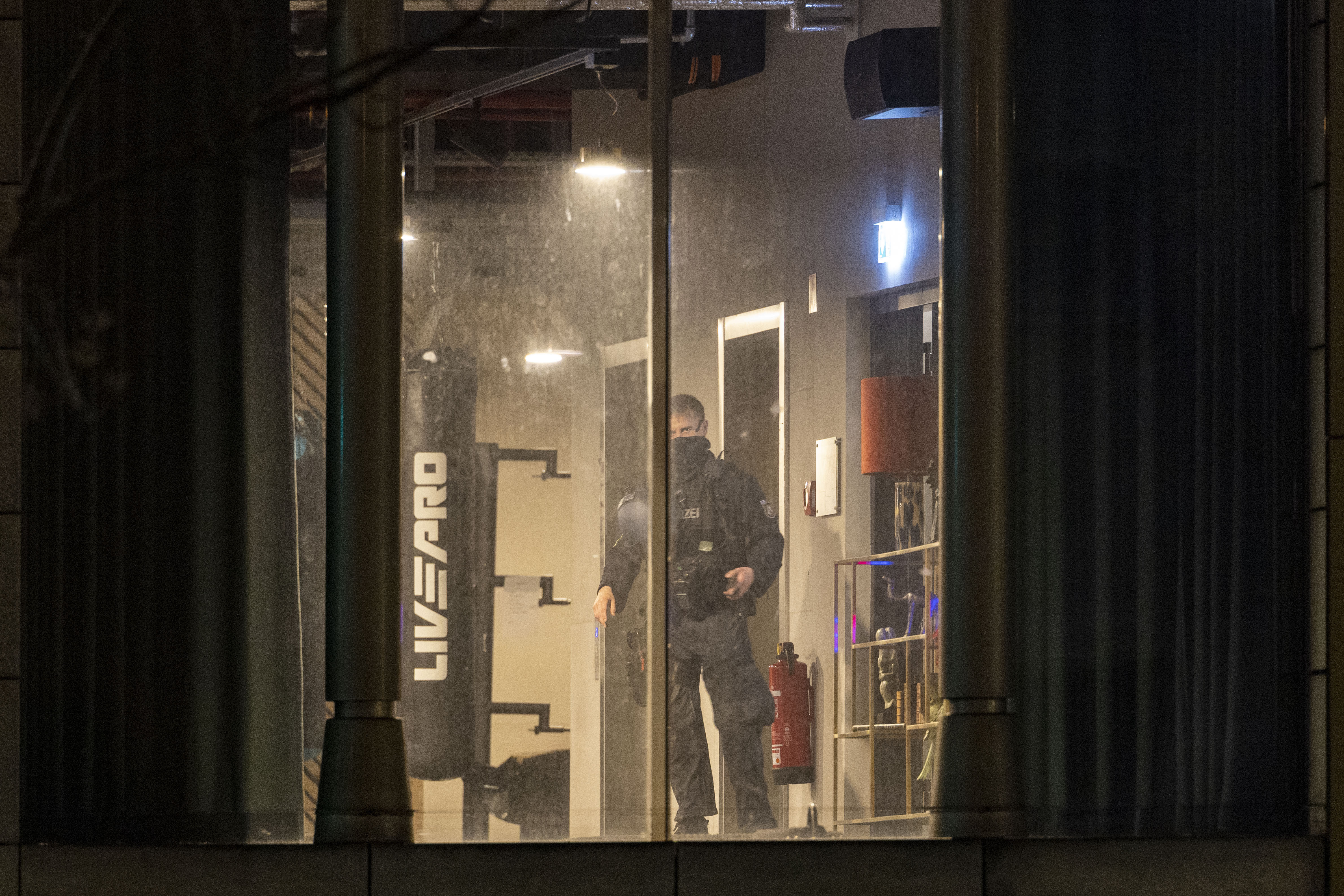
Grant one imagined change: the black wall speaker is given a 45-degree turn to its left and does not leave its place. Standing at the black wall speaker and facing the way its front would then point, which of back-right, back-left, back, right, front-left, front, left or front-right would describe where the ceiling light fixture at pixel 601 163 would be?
right

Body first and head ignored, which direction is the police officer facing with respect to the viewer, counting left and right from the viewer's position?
facing the viewer

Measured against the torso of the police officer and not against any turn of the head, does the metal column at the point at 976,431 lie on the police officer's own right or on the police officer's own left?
on the police officer's own left

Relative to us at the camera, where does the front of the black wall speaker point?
facing the viewer and to the left of the viewer

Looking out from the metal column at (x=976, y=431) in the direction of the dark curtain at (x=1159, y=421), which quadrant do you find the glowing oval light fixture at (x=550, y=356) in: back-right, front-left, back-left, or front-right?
back-left

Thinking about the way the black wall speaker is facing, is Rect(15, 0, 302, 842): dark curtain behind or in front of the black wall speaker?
in front

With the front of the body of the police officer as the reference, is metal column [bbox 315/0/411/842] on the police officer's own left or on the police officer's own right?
on the police officer's own right

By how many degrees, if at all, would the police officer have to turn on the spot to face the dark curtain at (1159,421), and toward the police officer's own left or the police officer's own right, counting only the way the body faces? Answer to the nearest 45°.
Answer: approximately 90° to the police officer's own left

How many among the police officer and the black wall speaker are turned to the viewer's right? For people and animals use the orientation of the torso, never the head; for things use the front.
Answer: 0

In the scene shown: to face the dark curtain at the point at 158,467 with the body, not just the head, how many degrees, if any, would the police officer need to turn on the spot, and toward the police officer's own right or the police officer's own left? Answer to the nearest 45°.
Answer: approximately 90° to the police officer's own right

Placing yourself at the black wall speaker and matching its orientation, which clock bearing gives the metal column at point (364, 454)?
The metal column is roughly at 1 o'clock from the black wall speaker.
